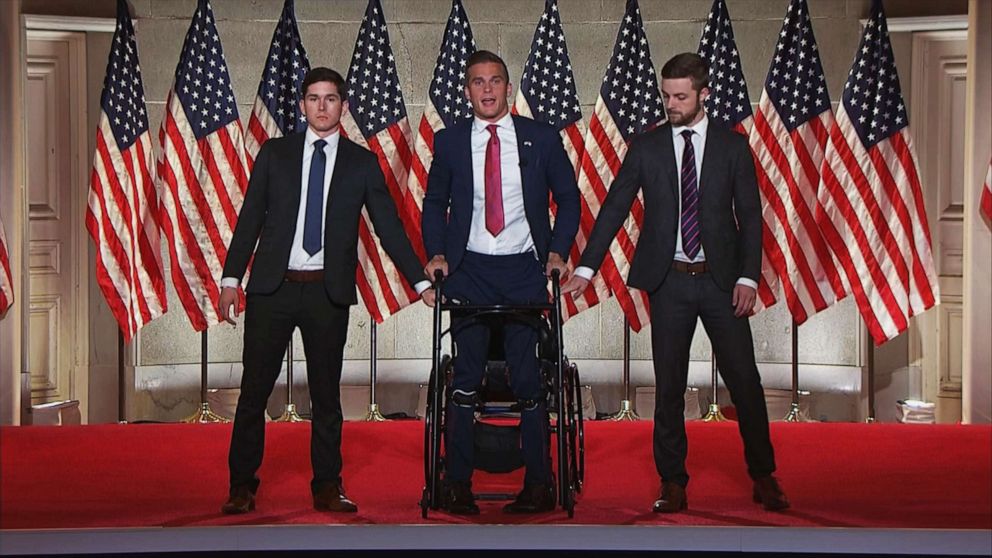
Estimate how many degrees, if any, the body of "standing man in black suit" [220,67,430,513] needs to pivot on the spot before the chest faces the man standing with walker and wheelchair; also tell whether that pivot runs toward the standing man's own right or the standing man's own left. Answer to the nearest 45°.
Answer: approximately 90° to the standing man's own left

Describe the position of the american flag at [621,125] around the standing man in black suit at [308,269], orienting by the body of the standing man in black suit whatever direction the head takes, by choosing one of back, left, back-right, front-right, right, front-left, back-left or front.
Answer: back-left

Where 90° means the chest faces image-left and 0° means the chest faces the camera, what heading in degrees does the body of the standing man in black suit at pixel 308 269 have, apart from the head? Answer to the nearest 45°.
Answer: approximately 0°

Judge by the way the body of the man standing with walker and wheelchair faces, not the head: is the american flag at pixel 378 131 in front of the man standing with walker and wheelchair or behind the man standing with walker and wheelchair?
behind

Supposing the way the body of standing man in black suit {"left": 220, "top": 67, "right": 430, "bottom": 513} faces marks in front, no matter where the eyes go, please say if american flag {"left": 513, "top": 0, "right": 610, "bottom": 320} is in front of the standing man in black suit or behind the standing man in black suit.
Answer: behind

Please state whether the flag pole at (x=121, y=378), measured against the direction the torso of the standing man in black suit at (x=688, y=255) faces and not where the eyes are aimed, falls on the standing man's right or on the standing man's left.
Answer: on the standing man's right

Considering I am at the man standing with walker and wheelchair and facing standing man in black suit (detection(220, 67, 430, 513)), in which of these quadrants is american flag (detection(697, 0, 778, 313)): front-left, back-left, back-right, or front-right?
back-right

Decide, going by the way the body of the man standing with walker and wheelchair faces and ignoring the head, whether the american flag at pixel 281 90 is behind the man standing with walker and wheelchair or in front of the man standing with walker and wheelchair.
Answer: behind

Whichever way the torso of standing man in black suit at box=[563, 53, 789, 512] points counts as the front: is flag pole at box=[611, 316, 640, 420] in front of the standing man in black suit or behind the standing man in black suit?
behind

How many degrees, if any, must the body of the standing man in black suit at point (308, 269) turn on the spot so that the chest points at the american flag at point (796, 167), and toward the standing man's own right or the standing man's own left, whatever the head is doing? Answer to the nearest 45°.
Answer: approximately 135° to the standing man's own left
